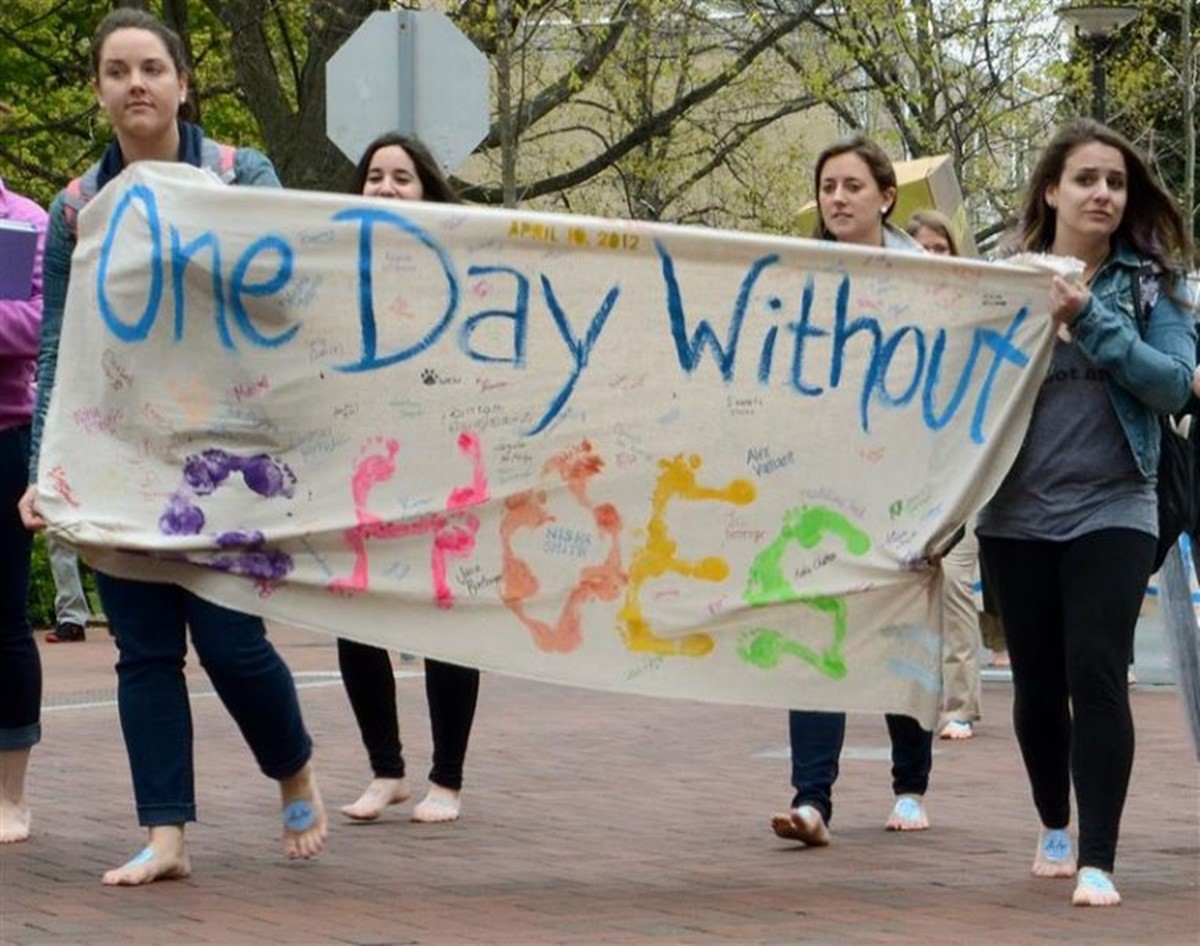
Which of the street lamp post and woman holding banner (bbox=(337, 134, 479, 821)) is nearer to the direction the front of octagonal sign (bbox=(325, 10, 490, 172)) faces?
the street lamp post

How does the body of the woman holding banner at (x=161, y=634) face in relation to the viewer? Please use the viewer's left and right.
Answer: facing the viewer

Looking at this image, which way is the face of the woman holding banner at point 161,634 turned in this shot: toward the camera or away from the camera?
toward the camera

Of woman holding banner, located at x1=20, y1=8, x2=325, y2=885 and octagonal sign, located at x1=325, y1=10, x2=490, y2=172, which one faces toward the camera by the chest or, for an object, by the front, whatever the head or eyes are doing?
the woman holding banner

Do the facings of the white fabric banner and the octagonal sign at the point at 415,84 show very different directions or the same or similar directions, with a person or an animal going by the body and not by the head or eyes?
very different directions

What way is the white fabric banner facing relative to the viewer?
toward the camera

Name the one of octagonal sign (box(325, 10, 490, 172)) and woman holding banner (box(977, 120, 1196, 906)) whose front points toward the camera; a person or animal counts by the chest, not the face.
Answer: the woman holding banner

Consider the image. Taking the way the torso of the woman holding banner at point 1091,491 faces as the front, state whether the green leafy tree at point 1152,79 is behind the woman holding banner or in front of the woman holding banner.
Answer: behind

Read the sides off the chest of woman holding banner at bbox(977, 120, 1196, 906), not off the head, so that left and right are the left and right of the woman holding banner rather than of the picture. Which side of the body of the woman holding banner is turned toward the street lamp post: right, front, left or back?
back

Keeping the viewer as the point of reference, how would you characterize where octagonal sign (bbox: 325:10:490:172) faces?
facing away from the viewer

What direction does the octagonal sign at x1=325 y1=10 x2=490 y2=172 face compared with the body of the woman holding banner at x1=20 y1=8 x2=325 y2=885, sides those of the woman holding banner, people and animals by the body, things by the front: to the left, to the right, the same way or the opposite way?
the opposite way

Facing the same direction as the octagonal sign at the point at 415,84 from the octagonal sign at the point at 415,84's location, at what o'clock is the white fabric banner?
The white fabric banner is roughly at 6 o'clock from the octagonal sign.
